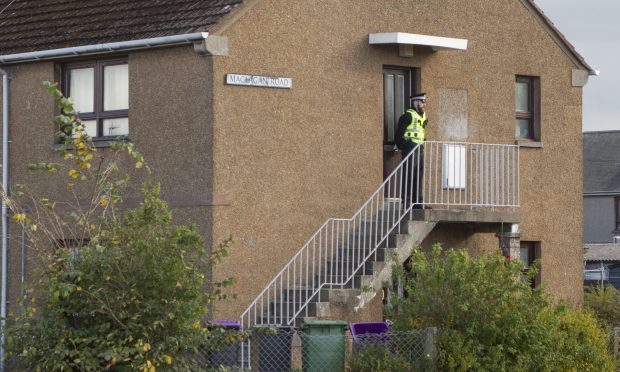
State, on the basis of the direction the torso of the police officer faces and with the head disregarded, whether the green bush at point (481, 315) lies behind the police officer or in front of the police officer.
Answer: in front

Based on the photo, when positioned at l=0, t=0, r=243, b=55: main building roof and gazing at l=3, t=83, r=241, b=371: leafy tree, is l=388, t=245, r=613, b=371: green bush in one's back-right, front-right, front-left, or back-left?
front-left

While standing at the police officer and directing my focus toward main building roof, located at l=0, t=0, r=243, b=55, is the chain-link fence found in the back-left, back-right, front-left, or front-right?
front-left

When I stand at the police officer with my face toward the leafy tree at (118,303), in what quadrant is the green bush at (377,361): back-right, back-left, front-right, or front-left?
front-left

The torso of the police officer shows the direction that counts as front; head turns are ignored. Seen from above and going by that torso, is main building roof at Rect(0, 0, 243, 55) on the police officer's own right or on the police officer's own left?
on the police officer's own right

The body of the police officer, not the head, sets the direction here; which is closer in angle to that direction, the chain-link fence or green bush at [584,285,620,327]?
the chain-link fence
